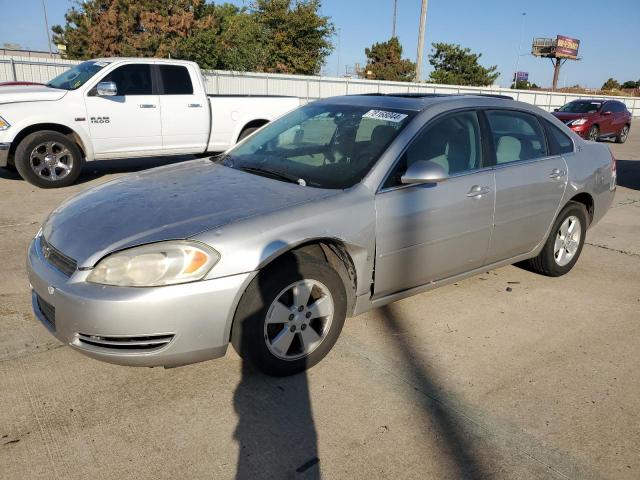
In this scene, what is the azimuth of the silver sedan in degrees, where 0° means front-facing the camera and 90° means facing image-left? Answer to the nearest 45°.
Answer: approximately 45°

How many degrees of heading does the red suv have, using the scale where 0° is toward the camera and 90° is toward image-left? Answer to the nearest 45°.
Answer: approximately 45°

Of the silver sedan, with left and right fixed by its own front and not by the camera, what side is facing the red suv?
back

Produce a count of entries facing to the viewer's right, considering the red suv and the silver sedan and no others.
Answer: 0

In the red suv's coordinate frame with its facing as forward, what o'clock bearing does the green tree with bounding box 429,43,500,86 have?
The green tree is roughly at 4 o'clock from the red suv.

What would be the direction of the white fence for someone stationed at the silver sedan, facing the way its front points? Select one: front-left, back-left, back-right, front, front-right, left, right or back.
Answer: back-right

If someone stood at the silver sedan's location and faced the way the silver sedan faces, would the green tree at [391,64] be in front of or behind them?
behind

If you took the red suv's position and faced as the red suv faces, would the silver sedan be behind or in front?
in front

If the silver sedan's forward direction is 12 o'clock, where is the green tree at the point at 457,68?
The green tree is roughly at 5 o'clock from the silver sedan.

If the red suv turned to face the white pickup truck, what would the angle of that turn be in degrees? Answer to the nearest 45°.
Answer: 0° — it already faces it

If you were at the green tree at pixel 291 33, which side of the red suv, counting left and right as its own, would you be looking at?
right

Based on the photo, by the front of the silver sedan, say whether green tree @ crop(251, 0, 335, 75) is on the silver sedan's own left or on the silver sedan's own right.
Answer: on the silver sedan's own right
